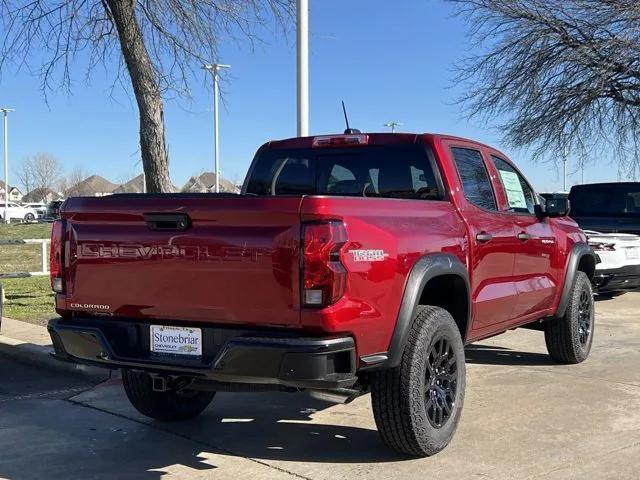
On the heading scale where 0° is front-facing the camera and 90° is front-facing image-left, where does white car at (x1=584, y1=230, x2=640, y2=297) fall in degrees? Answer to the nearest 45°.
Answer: approximately 180°

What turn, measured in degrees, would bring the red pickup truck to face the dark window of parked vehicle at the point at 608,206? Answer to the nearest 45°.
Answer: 0° — it already faces it

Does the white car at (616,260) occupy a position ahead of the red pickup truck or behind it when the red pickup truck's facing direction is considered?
ahead

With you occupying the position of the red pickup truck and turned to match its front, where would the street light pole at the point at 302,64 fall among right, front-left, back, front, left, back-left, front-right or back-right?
front-left

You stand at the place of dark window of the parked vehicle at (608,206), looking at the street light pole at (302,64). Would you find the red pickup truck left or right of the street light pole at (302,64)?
left

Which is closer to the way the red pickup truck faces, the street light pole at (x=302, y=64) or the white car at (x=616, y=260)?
the white car

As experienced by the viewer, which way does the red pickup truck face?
facing away from the viewer and to the right of the viewer
